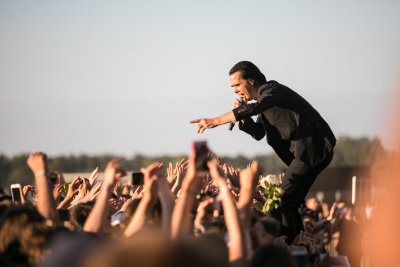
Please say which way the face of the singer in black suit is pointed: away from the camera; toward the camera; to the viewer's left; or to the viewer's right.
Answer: to the viewer's left

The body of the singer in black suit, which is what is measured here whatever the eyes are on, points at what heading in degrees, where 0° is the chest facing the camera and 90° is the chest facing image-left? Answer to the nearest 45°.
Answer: approximately 90°
